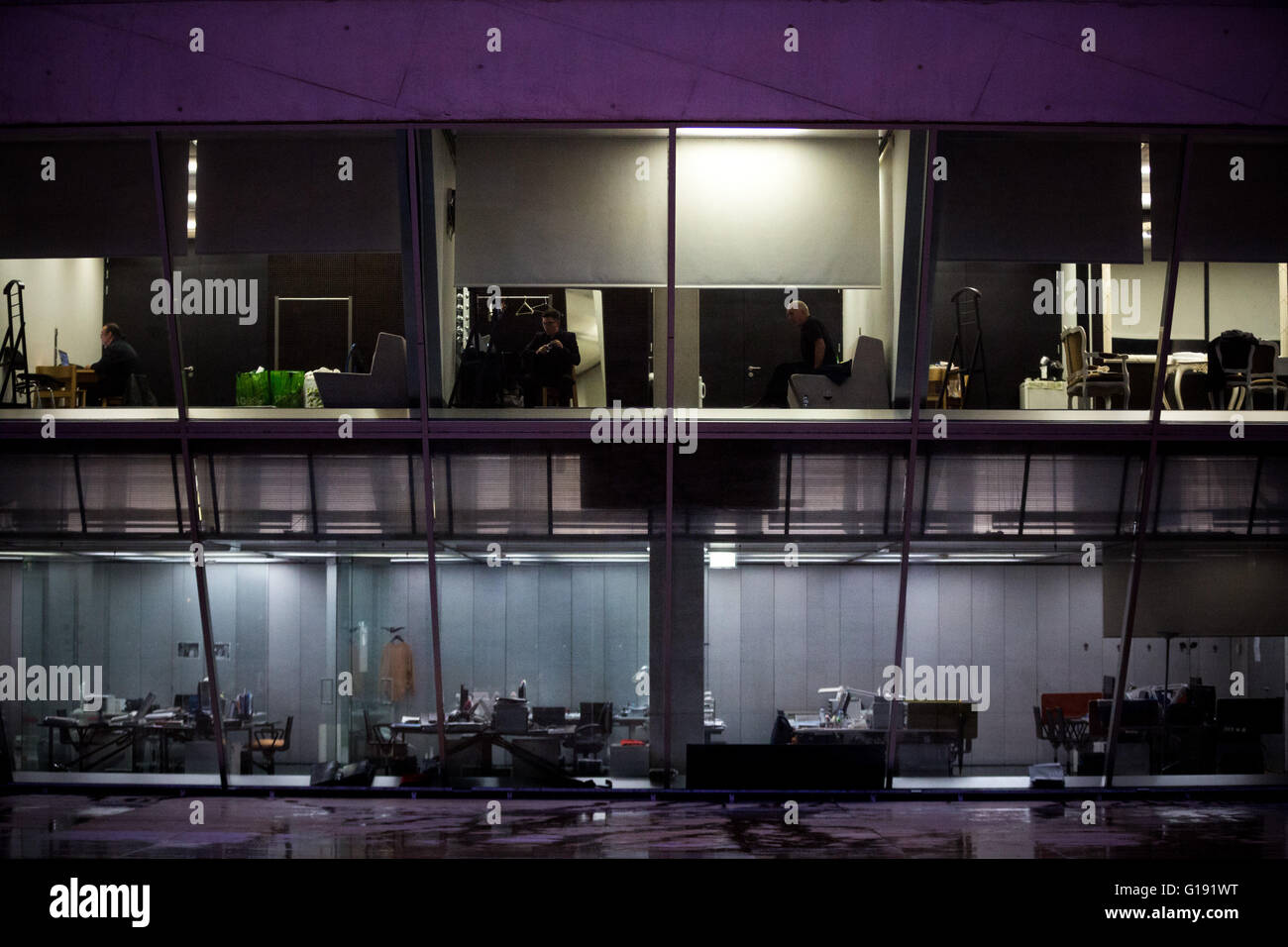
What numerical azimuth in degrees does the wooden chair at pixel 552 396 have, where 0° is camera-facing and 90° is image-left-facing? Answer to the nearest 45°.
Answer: approximately 0°

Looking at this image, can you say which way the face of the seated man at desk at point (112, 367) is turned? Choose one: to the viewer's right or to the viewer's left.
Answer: to the viewer's left

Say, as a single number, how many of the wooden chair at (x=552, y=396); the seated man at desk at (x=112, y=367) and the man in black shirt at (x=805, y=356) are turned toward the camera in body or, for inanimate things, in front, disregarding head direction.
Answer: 1

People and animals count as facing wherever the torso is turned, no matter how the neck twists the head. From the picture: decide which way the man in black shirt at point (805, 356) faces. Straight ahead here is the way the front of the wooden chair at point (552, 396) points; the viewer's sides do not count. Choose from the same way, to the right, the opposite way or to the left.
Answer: to the right

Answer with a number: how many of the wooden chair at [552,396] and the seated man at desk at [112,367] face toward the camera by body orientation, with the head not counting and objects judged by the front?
1

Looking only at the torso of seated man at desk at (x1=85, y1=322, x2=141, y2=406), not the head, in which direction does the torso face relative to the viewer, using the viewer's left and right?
facing to the left of the viewer

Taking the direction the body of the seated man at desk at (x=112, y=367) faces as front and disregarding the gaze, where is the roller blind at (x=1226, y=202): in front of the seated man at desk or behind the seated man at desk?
behind

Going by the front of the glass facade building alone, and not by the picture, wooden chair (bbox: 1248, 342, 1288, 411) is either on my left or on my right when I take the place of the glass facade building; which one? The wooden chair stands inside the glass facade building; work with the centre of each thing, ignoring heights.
on my left

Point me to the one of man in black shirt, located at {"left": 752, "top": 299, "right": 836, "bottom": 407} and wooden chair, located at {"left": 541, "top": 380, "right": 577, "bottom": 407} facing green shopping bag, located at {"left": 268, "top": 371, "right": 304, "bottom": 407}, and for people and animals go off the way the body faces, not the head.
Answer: the man in black shirt

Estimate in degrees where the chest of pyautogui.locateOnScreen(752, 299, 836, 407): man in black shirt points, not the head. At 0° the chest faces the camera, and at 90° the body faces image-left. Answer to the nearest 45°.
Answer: approximately 90°

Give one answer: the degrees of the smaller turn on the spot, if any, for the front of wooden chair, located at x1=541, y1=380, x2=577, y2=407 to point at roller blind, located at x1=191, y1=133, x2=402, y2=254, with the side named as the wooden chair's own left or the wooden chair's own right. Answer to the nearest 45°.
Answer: approximately 90° to the wooden chair's own right
